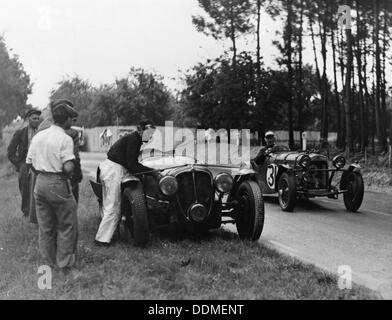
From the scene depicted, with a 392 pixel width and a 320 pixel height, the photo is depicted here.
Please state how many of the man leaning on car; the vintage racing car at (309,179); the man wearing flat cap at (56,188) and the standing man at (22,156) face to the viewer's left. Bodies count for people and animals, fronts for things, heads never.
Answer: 0

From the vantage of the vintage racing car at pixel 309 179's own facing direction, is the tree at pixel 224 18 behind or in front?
behind

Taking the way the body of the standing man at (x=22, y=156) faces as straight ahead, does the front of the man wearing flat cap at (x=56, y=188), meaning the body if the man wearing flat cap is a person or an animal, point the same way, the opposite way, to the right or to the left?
to the left

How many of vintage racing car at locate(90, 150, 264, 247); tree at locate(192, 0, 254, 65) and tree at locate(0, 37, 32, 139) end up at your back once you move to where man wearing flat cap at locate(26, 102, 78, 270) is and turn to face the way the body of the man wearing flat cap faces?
0

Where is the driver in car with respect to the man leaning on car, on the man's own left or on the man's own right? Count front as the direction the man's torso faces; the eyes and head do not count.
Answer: on the man's own left

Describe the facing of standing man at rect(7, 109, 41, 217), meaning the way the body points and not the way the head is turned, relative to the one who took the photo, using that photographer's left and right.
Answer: facing the viewer and to the right of the viewer

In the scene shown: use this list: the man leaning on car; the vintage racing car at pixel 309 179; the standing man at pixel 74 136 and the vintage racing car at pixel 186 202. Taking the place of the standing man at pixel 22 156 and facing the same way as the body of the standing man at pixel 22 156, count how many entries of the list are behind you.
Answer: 0

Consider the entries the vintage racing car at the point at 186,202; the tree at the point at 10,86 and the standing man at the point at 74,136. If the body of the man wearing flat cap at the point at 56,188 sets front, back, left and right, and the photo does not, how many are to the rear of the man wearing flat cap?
0

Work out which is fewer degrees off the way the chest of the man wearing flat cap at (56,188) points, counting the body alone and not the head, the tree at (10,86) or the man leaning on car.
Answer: the man leaning on car

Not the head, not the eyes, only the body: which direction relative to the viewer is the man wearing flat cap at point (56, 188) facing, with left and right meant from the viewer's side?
facing away from the viewer and to the right of the viewer

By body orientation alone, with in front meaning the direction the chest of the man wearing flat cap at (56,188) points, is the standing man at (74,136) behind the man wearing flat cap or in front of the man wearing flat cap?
in front

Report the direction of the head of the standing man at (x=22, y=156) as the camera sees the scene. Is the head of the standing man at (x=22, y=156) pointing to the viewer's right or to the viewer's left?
to the viewer's right

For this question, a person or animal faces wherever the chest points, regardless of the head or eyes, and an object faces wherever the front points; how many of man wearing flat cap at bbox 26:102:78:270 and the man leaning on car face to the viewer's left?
0

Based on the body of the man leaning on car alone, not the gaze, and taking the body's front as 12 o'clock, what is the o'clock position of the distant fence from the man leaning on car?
The distant fence is roughly at 9 o'clock from the man leaning on car.

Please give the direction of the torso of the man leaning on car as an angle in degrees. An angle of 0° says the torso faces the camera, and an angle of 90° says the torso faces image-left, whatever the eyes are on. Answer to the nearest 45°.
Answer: approximately 270°
